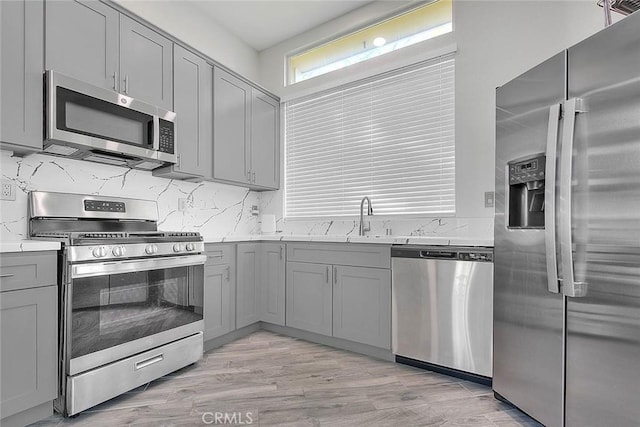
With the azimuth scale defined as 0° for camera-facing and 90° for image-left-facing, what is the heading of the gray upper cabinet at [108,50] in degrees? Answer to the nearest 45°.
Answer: approximately 315°

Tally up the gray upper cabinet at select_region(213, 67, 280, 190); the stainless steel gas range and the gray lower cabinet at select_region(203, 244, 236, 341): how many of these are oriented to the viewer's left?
0

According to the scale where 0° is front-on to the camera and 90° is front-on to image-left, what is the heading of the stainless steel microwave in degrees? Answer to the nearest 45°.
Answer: approximately 315°

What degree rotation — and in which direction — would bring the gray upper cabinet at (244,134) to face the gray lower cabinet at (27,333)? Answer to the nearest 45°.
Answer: approximately 90° to its right

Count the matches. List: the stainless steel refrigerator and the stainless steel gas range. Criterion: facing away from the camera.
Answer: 0

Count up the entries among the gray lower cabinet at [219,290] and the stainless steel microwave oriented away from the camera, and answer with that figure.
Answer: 0

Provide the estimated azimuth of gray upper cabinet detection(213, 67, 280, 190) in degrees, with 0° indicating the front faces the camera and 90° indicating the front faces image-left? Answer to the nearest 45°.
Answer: approximately 315°

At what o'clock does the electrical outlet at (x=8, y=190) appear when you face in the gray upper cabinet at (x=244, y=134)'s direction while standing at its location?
The electrical outlet is roughly at 3 o'clock from the gray upper cabinet.

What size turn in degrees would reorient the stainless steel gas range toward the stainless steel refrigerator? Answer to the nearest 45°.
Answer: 0° — it already faces it

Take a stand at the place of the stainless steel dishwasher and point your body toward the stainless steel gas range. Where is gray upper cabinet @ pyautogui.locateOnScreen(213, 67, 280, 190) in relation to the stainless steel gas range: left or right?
right
